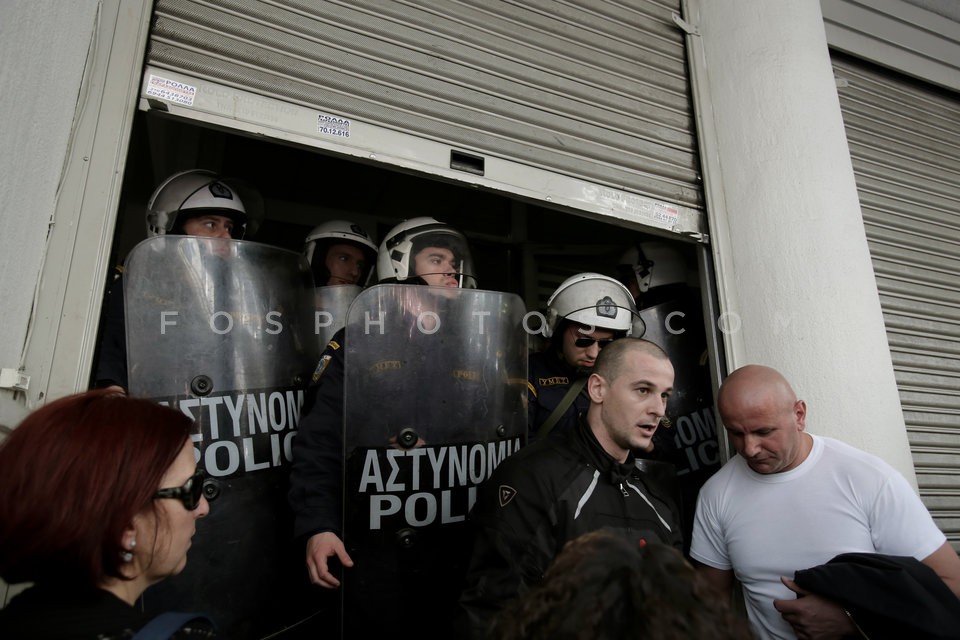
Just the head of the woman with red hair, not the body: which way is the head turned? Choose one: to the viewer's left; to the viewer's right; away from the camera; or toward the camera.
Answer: to the viewer's right

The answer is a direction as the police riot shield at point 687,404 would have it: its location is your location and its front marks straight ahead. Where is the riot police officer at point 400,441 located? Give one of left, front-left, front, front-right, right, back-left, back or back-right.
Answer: front-right

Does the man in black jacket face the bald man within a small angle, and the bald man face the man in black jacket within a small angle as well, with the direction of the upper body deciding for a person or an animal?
no

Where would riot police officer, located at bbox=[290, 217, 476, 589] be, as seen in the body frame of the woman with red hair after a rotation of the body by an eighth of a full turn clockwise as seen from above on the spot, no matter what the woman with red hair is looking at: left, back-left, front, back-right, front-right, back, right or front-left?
left

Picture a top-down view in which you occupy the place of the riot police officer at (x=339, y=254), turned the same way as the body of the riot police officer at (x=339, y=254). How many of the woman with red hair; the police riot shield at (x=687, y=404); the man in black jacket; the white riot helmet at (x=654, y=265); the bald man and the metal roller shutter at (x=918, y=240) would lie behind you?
0

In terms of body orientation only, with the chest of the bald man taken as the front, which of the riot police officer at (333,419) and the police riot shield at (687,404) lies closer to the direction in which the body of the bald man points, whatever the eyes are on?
the riot police officer

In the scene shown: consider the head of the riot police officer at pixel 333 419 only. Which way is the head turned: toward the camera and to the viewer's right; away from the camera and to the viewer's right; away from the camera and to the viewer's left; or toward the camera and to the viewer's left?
toward the camera and to the viewer's right

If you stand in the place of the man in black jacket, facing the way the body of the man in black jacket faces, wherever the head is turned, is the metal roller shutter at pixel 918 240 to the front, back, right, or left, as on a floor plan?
left

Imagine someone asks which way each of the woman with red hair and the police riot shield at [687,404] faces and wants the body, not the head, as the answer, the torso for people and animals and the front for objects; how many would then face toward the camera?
1

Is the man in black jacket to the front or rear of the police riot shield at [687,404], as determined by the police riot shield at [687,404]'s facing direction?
to the front

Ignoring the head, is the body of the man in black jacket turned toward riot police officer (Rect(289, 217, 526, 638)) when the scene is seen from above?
no

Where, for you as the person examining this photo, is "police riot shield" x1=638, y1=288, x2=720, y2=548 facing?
facing the viewer

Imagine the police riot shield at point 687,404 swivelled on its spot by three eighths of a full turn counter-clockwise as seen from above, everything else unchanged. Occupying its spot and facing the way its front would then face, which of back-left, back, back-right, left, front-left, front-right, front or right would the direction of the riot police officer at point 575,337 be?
back

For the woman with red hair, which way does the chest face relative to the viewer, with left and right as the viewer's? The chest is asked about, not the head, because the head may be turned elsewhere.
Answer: facing to the right of the viewer

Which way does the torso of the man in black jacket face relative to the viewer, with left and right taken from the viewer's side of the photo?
facing the viewer and to the right of the viewer
